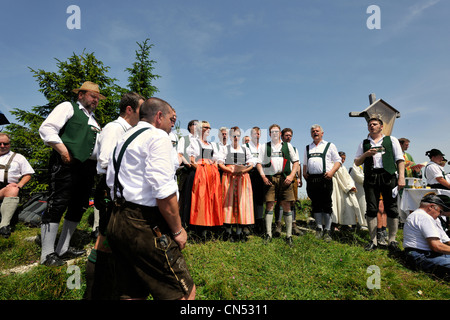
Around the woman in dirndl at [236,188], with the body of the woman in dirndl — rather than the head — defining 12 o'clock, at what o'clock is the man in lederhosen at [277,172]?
The man in lederhosen is roughly at 9 o'clock from the woman in dirndl.

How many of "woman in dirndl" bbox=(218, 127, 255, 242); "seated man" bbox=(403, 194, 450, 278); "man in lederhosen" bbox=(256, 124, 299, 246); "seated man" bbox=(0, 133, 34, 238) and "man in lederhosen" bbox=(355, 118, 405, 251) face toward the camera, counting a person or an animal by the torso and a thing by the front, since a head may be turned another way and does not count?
4

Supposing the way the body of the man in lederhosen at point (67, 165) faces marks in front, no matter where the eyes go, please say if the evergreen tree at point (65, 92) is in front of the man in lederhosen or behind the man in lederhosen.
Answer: behind

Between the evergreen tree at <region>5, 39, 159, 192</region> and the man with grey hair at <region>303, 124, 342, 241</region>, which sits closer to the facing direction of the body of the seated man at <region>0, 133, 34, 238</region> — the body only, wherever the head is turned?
the man with grey hair

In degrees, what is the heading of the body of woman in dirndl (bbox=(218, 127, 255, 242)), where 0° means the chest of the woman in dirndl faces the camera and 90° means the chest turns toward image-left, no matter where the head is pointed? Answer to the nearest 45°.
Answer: approximately 0°
